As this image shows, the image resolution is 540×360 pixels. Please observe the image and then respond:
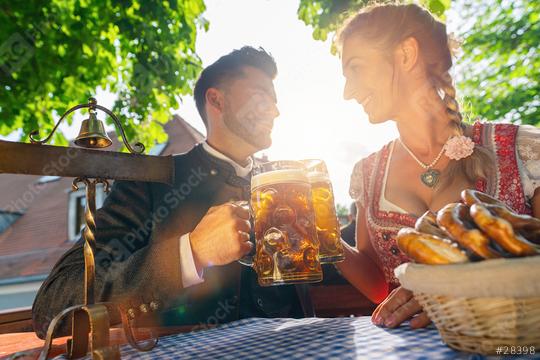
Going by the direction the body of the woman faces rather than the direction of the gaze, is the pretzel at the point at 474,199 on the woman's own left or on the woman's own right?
on the woman's own left

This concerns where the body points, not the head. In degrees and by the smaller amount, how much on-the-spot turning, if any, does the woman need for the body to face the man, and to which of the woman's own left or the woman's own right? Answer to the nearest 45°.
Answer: approximately 45° to the woman's own right

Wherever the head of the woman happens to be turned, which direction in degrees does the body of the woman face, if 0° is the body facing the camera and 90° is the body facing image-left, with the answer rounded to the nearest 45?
approximately 45°

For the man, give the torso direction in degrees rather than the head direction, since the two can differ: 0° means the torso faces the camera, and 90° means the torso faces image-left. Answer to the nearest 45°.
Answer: approximately 315°

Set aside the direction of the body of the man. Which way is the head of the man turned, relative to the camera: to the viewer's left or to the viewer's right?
to the viewer's right

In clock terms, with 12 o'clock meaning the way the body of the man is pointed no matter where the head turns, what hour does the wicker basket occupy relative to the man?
The wicker basket is roughly at 1 o'clock from the man.

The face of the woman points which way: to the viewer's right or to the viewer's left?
to the viewer's left

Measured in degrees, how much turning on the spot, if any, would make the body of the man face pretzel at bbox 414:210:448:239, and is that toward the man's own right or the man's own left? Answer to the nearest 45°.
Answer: approximately 45° to the man's own right

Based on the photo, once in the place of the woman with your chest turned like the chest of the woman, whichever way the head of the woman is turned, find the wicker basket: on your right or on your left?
on your left
